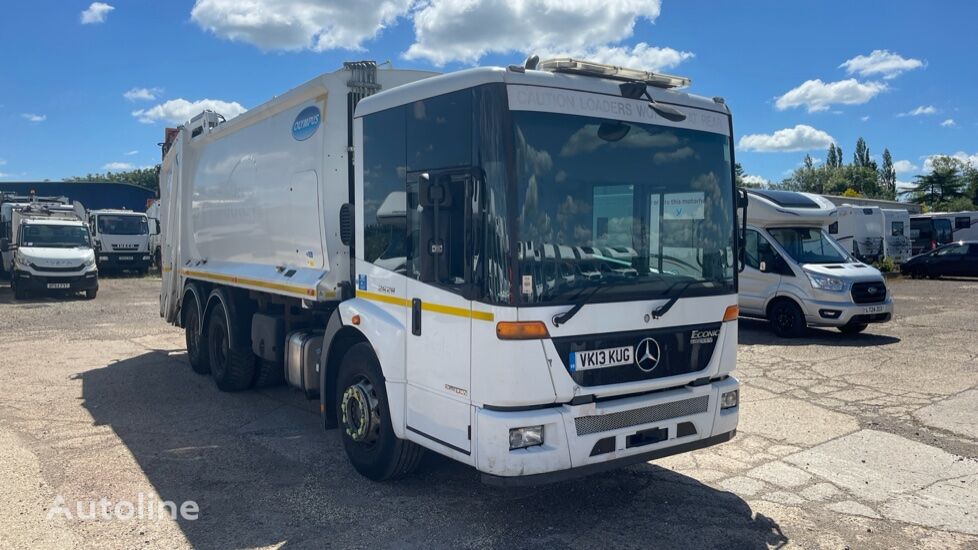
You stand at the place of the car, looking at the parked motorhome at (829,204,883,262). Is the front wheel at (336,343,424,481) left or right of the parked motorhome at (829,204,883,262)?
left

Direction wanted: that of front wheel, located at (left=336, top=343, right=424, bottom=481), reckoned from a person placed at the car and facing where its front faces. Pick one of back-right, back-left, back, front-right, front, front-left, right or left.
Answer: left

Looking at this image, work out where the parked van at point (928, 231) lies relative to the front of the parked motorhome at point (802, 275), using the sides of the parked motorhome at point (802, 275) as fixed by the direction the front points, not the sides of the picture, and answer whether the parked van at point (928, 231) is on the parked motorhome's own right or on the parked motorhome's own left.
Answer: on the parked motorhome's own left

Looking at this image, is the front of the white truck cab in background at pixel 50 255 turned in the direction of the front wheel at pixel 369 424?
yes

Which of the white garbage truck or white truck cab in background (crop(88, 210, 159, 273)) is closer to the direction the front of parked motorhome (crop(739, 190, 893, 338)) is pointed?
the white garbage truck

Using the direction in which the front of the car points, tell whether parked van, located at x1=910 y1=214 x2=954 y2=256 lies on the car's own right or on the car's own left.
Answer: on the car's own right

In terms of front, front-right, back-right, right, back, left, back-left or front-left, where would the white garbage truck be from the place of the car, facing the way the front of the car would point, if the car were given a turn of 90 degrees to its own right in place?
back

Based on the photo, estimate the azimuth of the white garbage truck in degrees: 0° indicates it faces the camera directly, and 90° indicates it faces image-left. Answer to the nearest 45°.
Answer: approximately 315°

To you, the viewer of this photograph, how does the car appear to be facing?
facing to the left of the viewer
